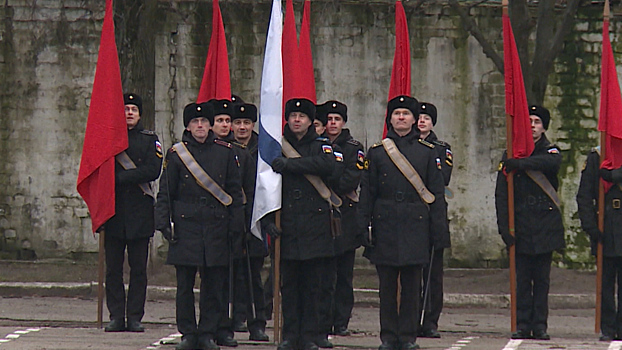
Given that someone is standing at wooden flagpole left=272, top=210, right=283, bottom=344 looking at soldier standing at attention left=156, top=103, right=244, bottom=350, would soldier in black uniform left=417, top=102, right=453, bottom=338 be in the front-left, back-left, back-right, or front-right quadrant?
back-right

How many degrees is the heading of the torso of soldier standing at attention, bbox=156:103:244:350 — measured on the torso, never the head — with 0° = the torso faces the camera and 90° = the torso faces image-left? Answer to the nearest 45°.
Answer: approximately 0°

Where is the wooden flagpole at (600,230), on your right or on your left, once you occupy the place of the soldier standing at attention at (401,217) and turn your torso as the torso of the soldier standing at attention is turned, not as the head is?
on your left

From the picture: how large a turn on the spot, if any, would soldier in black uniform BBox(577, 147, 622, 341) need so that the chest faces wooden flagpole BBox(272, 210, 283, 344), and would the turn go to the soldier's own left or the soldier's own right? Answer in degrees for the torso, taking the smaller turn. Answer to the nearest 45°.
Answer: approximately 45° to the soldier's own right
